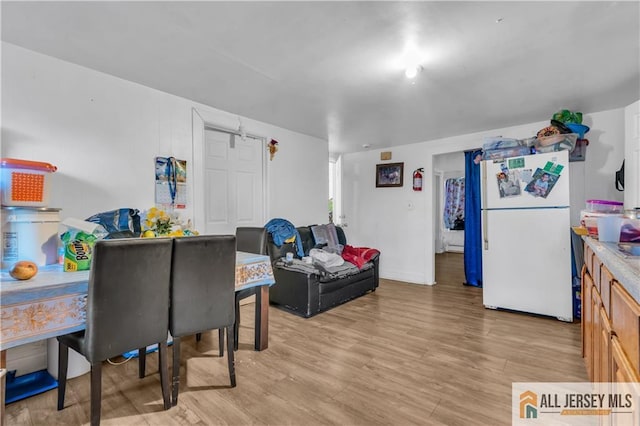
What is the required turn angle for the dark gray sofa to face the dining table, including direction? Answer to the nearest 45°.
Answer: approximately 90° to its right

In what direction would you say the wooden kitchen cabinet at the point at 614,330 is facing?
to the viewer's left

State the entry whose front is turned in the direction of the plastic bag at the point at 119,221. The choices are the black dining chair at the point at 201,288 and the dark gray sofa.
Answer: the black dining chair

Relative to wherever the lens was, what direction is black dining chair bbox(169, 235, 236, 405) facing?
facing away from the viewer and to the left of the viewer

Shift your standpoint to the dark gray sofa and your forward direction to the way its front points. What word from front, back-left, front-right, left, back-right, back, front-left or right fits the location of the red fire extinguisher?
left

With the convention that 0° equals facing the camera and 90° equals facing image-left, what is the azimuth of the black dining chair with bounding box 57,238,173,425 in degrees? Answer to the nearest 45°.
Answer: approximately 135°

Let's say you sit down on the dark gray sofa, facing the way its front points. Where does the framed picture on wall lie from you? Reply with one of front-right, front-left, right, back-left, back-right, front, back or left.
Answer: left

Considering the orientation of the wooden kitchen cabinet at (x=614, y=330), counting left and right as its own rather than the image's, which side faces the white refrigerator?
right

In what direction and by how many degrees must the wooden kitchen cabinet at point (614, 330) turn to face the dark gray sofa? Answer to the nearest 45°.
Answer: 0° — it already faces it

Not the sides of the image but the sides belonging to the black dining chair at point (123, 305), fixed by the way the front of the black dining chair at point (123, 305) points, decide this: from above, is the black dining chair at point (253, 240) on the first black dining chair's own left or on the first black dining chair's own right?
on the first black dining chair's own right

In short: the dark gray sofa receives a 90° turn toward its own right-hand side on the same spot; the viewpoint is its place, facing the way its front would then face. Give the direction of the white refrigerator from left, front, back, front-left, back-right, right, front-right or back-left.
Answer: back-left

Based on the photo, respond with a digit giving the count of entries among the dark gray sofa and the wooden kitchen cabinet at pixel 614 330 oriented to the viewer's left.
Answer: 1

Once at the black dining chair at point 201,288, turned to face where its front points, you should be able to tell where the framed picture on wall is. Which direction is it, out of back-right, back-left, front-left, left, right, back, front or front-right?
right

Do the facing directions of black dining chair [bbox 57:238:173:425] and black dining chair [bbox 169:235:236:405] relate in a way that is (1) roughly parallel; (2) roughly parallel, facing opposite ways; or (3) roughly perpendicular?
roughly parallel
